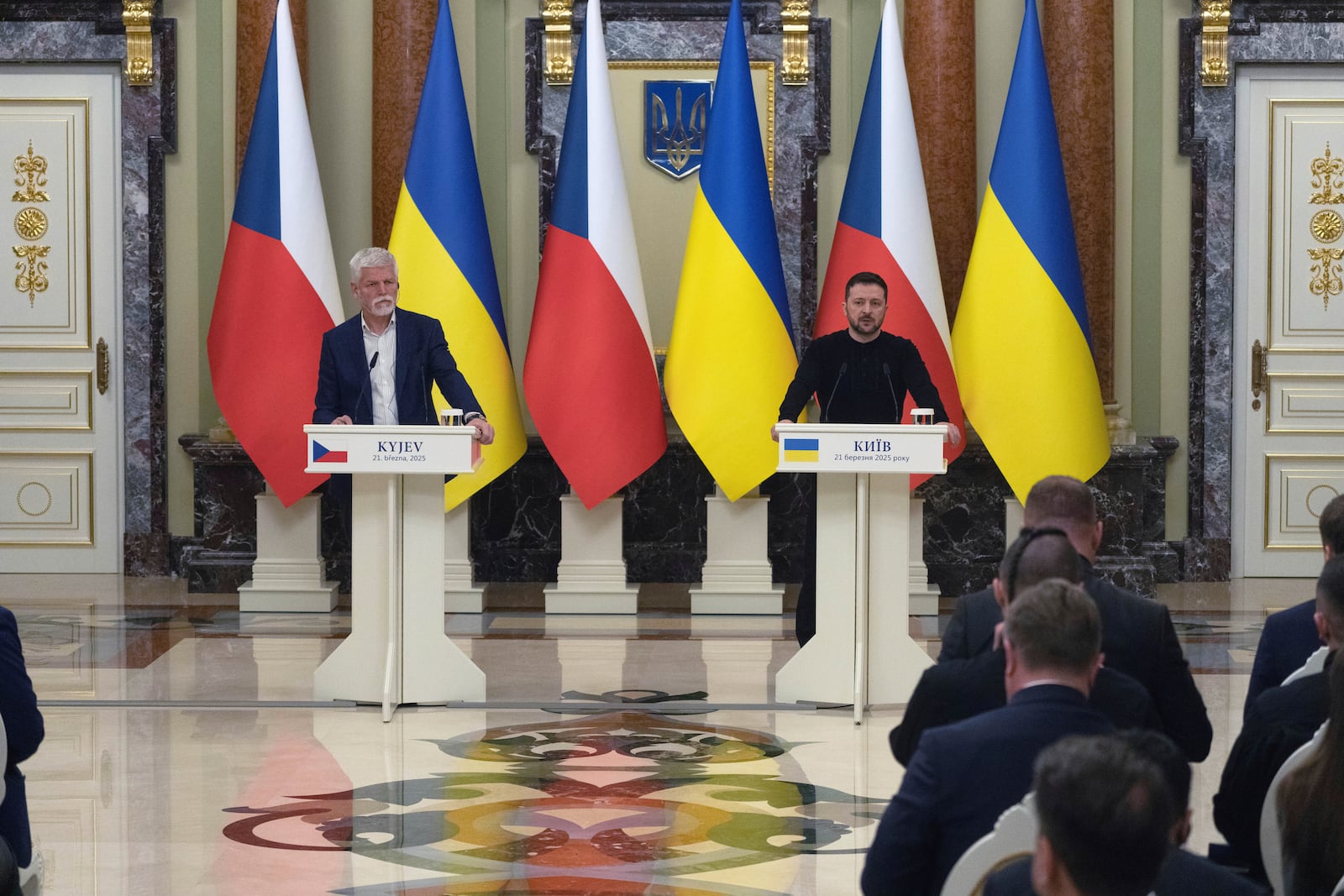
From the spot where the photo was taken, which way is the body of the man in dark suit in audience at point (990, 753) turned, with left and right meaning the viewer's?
facing away from the viewer

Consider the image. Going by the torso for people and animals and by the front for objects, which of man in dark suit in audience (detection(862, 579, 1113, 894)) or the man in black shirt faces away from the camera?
the man in dark suit in audience

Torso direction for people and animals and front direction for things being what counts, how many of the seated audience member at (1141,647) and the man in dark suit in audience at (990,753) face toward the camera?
0

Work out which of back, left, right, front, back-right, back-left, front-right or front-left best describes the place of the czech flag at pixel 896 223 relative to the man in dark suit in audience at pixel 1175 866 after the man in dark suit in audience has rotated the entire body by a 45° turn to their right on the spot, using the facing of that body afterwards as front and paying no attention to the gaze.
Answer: front-left

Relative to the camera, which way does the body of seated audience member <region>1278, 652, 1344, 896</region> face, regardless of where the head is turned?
away from the camera

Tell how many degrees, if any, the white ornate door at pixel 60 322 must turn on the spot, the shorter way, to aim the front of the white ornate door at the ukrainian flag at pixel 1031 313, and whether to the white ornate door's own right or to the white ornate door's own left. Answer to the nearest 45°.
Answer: approximately 45° to the white ornate door's own left

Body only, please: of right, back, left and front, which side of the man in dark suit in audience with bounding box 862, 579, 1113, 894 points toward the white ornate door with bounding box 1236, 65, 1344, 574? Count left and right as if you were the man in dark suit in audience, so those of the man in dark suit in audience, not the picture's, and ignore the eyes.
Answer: front

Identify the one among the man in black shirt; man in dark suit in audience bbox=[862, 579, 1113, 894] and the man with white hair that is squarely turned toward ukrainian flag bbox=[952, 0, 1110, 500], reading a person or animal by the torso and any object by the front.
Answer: the man in dark suit in audience

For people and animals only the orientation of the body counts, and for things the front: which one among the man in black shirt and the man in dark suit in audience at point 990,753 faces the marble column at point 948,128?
the man in dark suit in audience

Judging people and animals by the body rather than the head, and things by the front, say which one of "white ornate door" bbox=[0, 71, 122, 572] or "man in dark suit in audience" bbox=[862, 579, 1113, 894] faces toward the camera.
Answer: the white ornate door

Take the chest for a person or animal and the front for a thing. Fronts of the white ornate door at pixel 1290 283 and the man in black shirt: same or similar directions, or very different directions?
same or similar directions

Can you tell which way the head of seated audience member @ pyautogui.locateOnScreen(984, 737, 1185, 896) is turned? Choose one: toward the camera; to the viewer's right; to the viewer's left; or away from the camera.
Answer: away from the camera

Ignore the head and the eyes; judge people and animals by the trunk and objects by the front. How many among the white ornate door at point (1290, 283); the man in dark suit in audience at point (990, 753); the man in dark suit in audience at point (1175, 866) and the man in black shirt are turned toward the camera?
2

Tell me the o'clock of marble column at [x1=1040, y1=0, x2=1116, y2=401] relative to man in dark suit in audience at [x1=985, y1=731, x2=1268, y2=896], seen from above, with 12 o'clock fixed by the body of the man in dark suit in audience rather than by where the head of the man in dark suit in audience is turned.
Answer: The marble column is roughly at 12 o'clock from the man in dark suit in audience.

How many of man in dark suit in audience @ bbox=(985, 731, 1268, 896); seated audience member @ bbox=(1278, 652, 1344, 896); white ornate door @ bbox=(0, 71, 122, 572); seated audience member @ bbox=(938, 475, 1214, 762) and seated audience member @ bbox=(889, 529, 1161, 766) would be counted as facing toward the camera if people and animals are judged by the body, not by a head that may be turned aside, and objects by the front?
1

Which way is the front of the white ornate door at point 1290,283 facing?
toward the camera

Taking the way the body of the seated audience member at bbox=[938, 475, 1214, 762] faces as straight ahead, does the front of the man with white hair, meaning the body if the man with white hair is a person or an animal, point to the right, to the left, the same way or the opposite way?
the opposite way

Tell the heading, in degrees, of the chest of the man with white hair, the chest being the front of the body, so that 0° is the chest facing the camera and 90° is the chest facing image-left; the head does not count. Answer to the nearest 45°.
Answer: approximately 0°

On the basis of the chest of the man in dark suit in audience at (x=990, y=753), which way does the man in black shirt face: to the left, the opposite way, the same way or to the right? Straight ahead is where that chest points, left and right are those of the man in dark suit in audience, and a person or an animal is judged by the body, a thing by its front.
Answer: the opposite way

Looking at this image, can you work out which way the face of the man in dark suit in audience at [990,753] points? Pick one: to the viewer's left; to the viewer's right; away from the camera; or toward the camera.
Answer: away from the camera

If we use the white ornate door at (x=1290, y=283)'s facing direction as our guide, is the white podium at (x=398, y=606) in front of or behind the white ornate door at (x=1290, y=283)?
in front

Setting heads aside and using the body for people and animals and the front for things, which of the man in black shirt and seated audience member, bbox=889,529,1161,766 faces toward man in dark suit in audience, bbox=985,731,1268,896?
the man in black shirt

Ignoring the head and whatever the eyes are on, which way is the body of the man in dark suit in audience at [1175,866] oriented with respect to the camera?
away from the camera
